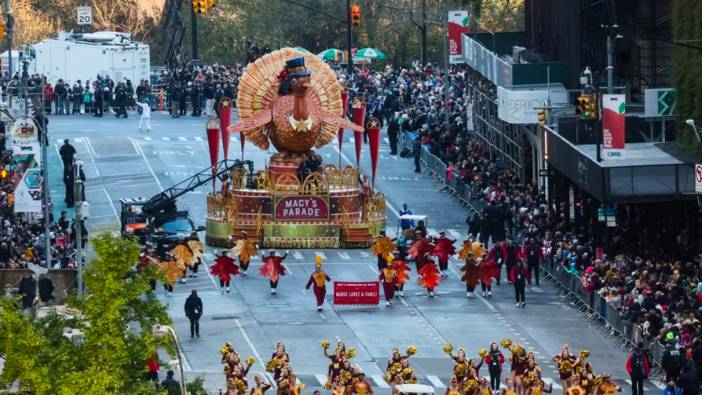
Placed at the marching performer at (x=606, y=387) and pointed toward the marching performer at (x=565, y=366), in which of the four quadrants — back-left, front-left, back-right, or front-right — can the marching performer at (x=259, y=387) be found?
front-left

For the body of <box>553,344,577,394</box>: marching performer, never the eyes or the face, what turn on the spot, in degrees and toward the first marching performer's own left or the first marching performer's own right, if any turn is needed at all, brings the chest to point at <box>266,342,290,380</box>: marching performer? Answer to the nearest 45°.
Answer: approximately 90° to the first marching performer's own right

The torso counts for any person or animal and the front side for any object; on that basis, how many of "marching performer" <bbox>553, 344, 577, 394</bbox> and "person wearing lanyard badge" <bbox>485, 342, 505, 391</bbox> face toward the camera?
2

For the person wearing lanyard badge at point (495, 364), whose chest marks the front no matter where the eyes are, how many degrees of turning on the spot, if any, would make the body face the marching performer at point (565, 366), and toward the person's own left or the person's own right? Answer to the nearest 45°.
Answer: approximately 45° to the person's own left

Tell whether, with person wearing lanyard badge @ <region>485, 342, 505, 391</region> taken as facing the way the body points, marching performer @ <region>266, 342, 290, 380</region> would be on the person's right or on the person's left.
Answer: on the person's right

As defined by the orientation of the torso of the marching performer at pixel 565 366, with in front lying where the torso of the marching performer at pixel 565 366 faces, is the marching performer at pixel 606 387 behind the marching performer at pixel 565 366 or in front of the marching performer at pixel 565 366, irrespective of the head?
in front

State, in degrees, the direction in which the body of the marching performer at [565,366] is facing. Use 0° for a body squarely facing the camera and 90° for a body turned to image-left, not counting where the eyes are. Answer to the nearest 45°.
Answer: approximately 0°

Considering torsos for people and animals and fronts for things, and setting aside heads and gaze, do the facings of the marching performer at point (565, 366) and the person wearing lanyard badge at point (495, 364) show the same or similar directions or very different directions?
same or similar directions

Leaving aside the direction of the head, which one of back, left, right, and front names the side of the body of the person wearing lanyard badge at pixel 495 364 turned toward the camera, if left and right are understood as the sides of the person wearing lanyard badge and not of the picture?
front
